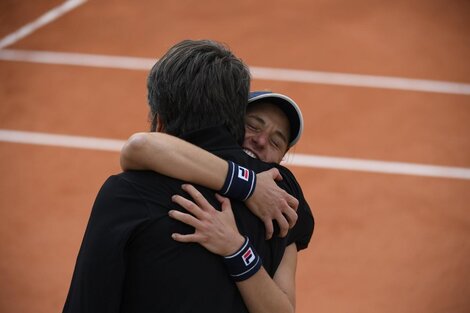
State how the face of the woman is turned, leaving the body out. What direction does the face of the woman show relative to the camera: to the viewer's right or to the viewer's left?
to the viewer's left

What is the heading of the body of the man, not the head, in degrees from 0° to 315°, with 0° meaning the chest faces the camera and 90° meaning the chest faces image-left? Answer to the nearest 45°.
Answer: approximately 180°
